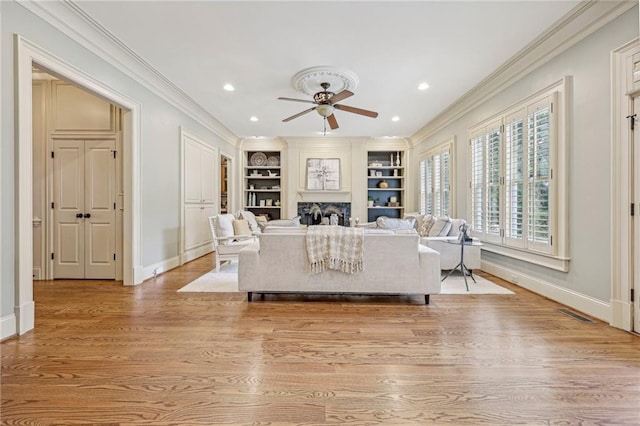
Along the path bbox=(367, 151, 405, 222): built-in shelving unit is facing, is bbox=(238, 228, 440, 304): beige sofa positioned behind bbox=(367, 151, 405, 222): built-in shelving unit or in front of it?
in front

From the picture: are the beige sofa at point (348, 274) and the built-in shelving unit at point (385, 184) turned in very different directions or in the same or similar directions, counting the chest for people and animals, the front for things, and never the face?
very different directions

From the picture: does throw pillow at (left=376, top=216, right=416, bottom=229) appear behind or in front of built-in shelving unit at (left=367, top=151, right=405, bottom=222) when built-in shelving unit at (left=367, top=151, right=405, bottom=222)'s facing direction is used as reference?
in front

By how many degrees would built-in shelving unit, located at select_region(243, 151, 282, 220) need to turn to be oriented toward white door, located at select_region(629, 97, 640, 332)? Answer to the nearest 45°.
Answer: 0° — it already faces it

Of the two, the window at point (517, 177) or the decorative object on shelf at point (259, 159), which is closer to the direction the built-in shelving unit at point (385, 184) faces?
the window

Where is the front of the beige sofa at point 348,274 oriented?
away from the camera

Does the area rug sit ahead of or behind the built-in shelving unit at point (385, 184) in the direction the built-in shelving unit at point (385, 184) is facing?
ahead

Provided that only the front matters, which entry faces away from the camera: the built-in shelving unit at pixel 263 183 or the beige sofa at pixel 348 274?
the beige sofa

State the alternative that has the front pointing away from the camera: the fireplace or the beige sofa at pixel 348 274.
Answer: the beige sofa

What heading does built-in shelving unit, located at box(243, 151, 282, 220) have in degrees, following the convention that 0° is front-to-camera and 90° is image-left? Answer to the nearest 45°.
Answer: approximately 0°

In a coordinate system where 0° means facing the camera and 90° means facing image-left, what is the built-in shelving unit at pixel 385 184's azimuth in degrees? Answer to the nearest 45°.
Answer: approximately 0°

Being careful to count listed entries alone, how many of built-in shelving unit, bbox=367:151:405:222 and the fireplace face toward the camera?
2
